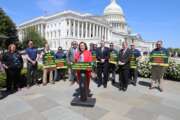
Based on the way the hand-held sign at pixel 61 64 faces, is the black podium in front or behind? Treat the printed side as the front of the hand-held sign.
in front

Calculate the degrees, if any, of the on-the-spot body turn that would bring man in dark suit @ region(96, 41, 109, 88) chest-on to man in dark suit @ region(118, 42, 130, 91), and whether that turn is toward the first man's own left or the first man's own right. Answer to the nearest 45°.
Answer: approximately 45° to the first man's own left

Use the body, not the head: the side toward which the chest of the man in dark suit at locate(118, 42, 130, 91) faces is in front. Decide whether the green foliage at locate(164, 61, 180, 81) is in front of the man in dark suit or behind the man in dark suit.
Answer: behind

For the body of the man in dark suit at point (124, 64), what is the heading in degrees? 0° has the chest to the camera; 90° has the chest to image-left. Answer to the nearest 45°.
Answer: approximately 45°

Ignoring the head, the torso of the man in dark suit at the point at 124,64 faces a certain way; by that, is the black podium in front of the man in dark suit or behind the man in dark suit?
in front
